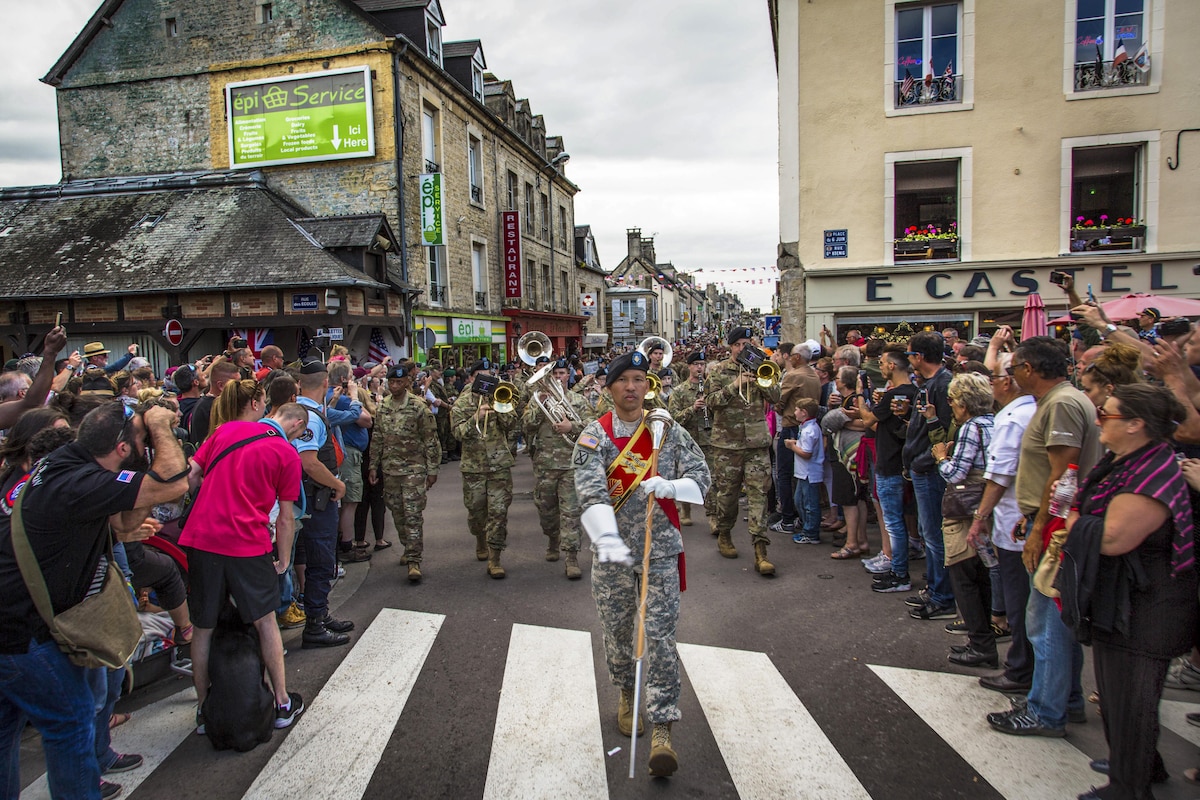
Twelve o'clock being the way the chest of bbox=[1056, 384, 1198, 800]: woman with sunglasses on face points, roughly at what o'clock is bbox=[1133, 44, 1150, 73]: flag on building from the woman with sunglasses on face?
The flag on building is roughly at 3 o'clock from the woman with sunglasses on face.

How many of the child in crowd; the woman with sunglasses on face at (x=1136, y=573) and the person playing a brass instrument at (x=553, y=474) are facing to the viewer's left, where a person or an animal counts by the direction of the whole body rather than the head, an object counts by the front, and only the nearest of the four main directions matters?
2

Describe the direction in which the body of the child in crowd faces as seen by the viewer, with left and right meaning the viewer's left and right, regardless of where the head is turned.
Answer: facing to the left of the viewer

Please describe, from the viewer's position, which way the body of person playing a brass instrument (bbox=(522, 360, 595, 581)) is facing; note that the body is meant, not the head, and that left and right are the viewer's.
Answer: facing the viewer

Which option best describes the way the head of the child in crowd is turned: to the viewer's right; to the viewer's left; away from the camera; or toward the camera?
to the viewer's left

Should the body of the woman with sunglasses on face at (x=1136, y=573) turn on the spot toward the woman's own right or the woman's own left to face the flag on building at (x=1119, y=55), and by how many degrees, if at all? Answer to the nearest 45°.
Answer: approximately 90° to the woman's own right

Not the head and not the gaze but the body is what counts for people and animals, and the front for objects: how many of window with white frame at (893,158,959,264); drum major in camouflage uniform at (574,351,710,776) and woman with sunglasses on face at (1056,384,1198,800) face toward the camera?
2

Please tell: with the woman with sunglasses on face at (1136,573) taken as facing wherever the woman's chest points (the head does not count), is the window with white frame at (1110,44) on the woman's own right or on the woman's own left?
on the woman's own right

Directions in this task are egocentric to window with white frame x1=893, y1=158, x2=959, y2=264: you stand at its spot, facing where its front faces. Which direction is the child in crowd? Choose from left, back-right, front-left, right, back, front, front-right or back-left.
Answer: front

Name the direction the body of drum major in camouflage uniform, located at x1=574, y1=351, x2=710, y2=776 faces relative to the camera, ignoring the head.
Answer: toward the camera

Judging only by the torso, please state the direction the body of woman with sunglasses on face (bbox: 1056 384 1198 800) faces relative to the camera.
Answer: to the viewer's left

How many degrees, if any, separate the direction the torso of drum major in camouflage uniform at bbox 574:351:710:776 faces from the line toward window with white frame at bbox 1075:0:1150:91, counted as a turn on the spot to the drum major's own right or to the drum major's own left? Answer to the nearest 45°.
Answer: approximately 135° to the drum major's own left

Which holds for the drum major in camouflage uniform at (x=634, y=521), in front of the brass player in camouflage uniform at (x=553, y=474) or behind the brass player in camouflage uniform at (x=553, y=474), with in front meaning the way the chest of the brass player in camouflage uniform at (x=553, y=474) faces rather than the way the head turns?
in front

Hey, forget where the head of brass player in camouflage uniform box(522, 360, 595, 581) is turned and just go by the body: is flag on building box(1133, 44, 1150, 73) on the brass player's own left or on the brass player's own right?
on the brass player's own left

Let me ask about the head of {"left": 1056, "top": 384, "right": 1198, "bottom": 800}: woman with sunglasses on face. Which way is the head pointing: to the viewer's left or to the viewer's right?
to the viewer's left

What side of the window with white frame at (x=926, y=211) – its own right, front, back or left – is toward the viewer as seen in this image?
front

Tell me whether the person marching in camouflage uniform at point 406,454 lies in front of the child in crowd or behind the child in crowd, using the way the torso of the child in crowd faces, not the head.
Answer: in front

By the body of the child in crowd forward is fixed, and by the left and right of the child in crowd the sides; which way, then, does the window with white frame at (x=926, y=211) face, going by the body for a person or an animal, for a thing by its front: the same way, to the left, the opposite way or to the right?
to the left
